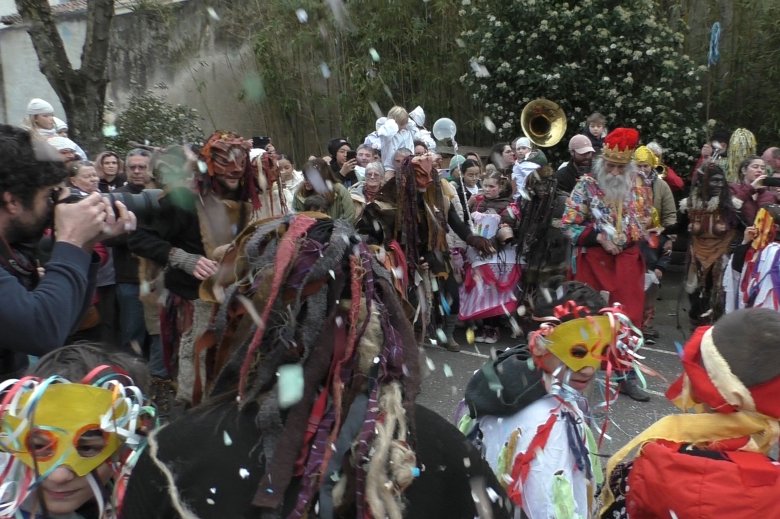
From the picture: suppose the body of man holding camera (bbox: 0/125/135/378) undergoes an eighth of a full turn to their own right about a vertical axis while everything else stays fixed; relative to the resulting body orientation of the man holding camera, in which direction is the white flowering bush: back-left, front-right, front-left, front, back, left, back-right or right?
left

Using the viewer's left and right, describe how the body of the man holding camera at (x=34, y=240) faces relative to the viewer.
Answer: facing to the right of the viewer

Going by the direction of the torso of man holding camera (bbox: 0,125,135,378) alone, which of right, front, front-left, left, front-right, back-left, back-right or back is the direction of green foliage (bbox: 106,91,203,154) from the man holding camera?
left

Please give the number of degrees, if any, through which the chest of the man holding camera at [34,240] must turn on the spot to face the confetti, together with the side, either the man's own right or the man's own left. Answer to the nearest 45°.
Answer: approximately 45° to the man's own right

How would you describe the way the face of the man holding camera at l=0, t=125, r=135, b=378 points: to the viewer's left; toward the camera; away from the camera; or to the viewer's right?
to the viewer's right

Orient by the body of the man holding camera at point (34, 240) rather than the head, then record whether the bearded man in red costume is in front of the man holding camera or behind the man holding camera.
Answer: in front

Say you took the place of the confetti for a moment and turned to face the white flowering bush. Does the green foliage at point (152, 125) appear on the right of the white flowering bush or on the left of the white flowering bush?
left

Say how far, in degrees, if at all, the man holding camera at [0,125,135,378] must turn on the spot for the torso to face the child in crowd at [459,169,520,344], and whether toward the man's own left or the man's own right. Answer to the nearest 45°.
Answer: approximately 45° to the man's own left
